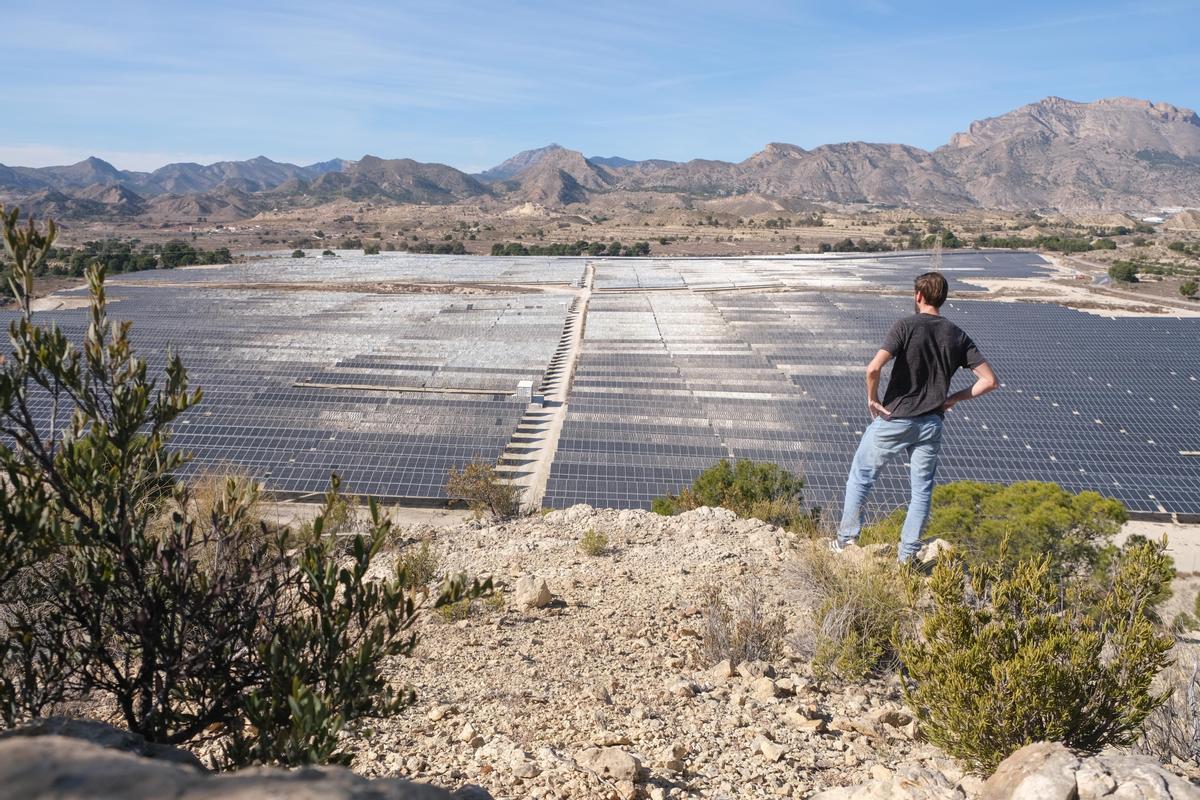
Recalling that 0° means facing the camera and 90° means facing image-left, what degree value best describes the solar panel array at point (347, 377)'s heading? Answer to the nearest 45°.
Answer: approximately 0°

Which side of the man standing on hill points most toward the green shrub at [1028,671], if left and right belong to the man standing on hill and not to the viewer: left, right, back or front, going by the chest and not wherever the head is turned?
back

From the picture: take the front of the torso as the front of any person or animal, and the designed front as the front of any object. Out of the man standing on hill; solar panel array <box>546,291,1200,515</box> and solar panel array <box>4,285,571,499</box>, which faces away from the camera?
the man standing on hill

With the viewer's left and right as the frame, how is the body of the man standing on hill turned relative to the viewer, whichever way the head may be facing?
facing away from the viewer

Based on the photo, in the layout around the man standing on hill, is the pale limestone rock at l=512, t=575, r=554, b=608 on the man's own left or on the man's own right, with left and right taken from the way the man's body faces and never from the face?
on the man's own left

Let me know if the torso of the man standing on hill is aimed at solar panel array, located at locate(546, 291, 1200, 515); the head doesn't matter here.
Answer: yes

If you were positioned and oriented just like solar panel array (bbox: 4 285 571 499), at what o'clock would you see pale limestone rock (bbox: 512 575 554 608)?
The pale limestone rock is roughly at 12 o'clock from the solar panel array.

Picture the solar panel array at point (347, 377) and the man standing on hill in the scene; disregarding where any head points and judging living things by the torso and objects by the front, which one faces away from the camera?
the man standing on hill

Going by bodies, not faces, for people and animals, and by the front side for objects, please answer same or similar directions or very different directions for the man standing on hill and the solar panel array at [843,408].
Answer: very different directions

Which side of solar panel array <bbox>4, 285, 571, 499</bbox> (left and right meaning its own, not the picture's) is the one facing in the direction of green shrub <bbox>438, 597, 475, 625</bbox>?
front

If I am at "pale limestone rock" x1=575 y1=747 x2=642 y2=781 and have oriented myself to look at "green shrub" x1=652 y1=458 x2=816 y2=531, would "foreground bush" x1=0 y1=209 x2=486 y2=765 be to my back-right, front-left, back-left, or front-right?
back-left

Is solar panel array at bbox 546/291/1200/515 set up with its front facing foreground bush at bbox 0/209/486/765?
yes

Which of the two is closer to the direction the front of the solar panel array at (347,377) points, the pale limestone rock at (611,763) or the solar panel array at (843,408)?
the pale limestone rock
